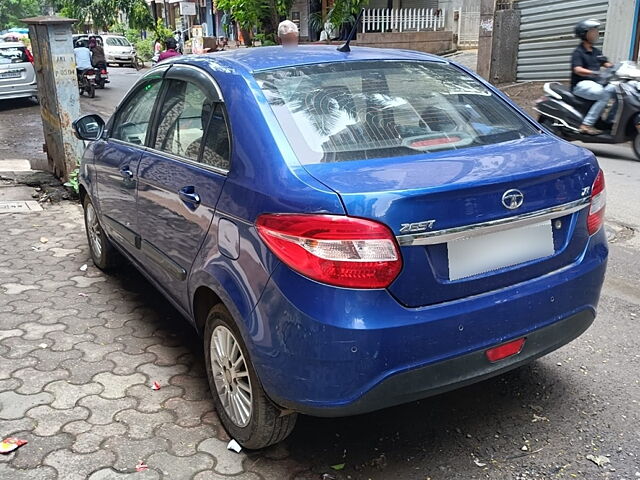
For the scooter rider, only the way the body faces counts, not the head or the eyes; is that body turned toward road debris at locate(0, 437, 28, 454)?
no

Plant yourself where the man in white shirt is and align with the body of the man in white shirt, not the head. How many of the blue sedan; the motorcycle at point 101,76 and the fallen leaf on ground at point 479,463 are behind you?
2

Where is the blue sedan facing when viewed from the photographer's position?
facing away from the viewer and to the left of the viewer

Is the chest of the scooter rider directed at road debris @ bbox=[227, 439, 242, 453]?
no

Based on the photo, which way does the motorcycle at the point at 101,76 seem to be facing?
away from the camera

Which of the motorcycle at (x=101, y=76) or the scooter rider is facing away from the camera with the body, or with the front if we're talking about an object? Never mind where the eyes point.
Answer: the motorcycle

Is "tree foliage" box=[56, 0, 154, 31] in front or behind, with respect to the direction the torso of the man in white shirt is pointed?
in front

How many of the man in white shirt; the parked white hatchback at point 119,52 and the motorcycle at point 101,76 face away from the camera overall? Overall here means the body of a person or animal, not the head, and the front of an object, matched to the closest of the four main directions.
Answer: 2

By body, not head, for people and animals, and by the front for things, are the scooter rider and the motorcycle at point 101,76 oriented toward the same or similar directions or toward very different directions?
very different directions

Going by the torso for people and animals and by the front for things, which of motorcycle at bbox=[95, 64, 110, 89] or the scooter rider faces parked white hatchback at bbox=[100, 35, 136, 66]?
the motorcycle

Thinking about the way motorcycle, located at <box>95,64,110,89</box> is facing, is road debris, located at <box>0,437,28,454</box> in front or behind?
behind

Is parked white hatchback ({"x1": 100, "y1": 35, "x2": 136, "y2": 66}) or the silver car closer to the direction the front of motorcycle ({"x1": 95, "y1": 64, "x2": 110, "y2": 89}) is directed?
the parked white hatchback

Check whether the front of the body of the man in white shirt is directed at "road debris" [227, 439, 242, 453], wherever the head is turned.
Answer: no

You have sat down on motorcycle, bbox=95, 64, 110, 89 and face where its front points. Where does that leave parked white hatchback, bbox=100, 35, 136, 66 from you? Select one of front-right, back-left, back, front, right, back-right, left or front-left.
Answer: front

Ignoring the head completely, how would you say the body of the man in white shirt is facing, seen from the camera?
away from the camera

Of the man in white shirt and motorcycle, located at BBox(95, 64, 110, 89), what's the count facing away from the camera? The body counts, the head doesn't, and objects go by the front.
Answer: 2

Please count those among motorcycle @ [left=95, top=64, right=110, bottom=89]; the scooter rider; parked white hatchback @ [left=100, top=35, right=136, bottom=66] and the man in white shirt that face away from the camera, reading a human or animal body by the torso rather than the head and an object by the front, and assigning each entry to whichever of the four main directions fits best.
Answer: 2
